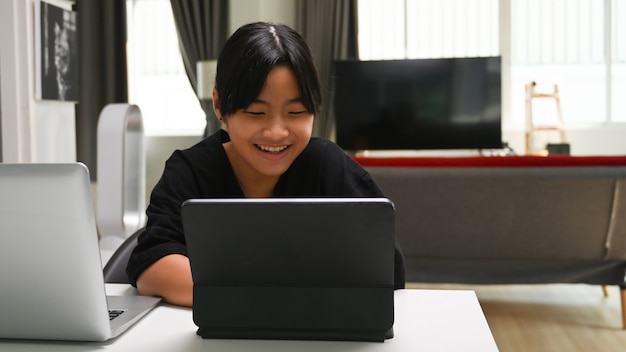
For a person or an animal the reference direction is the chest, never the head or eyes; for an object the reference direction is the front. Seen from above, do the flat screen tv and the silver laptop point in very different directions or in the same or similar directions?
very different directions

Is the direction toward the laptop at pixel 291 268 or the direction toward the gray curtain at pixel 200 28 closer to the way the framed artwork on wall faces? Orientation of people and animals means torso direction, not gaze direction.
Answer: the laptop

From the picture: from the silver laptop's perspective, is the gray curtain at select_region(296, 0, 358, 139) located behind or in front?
in front

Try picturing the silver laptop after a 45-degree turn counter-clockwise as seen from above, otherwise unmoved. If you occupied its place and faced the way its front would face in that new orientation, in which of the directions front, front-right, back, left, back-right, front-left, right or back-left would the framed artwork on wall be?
front

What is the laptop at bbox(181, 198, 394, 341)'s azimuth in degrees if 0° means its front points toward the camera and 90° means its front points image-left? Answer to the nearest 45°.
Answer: approximately 180°

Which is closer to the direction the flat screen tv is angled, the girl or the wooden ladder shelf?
the girl

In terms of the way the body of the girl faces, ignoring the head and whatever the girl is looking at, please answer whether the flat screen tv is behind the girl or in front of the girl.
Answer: behind

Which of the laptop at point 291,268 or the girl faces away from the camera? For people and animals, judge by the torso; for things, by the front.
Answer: the laptop

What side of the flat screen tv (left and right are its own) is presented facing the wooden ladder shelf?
left

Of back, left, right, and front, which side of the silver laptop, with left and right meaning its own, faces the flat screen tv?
front

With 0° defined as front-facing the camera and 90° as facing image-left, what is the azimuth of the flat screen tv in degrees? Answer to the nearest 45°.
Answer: approximately 0°
